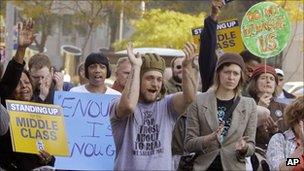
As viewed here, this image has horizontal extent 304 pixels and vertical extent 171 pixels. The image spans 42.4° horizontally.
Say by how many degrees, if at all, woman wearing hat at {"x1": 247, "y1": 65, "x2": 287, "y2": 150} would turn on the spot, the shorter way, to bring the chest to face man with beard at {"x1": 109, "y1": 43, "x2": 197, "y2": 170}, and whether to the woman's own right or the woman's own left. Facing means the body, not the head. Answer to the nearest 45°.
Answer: approximately 45° to the woman's own right

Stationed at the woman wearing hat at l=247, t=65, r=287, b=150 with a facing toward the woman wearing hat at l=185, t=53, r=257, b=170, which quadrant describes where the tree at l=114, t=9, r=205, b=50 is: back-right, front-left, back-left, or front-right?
back-right

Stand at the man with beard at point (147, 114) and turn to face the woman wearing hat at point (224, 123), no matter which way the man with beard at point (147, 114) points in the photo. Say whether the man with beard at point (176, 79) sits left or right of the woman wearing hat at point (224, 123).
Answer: left

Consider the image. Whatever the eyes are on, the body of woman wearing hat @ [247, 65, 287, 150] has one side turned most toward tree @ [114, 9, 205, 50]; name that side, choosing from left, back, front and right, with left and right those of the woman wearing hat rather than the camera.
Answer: back

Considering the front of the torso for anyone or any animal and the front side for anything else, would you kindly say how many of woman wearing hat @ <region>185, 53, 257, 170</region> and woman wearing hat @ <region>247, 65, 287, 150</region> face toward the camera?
2

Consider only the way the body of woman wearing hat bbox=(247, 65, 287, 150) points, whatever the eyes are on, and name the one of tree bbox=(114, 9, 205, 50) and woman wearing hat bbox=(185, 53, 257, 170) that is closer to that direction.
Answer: the woman wearing hat

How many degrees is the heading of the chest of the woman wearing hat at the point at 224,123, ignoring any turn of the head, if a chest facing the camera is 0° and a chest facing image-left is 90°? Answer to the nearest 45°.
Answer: approximately 0°

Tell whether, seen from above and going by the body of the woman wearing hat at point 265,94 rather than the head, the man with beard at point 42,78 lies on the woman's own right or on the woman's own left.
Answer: on the woman's own right

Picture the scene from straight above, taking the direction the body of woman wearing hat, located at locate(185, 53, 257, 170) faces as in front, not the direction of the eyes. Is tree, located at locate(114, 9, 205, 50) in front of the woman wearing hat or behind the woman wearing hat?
behind

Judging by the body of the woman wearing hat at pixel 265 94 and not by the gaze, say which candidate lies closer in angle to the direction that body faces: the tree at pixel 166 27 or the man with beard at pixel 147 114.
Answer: the man with beard

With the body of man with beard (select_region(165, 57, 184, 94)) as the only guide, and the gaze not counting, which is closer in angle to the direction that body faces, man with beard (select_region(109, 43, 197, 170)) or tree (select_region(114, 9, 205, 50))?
the man with beard
